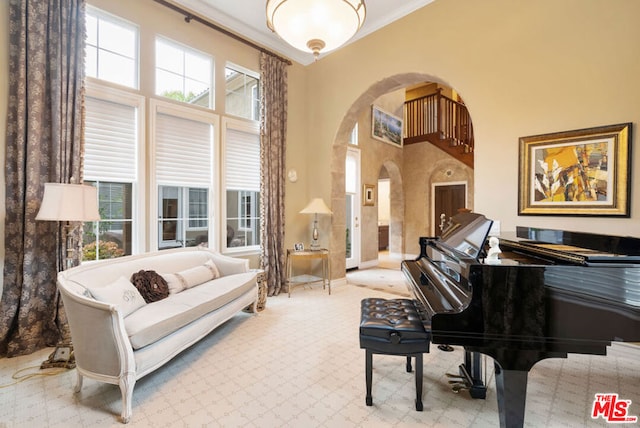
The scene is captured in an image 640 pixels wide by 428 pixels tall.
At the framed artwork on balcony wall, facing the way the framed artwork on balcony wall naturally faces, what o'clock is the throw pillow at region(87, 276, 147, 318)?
The throw pillow is roughly at 2 o'clock from the framed artwork on balcony wall.

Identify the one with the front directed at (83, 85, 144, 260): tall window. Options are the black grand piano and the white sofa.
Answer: the black grand piano

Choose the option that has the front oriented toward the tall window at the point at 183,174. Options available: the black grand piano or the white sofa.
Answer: the black grand piano

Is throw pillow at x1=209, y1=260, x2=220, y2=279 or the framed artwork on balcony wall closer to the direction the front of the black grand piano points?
the throw pillow

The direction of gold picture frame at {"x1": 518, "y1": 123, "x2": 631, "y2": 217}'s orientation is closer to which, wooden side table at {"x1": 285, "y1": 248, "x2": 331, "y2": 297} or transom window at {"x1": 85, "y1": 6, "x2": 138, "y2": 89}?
the transom window

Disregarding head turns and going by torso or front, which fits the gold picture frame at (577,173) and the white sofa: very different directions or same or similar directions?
very different directions

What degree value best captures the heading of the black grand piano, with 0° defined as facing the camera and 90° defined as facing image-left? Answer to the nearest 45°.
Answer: approximately 90°

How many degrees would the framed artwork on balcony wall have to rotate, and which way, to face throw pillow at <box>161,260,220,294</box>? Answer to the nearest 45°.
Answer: approximately 90° to its right

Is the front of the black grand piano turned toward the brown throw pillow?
yes

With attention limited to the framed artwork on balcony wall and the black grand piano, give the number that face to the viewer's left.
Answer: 1

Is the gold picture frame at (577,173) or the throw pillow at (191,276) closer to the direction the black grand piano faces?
the throw pillow

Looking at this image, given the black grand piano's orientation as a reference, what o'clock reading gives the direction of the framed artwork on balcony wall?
The framed artwork on balcony wall is roughly at 2 o'clock from the black grand piano.
